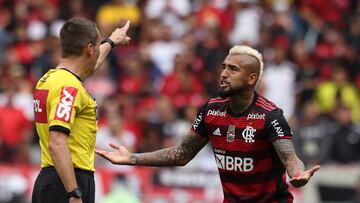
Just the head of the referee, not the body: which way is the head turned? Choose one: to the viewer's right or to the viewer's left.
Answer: to the viewer's right

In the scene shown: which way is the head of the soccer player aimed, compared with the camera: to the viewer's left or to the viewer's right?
to the viewer's left

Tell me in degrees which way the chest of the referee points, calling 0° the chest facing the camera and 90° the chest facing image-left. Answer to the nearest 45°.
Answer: approximately 225°

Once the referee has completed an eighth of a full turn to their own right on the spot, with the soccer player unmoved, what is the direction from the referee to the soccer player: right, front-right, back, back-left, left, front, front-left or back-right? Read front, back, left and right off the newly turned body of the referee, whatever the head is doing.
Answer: front
